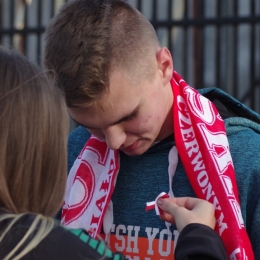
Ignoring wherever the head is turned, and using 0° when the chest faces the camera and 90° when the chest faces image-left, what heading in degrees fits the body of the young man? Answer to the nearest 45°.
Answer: approximately 45°

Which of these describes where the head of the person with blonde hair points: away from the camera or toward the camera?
away from the camera
